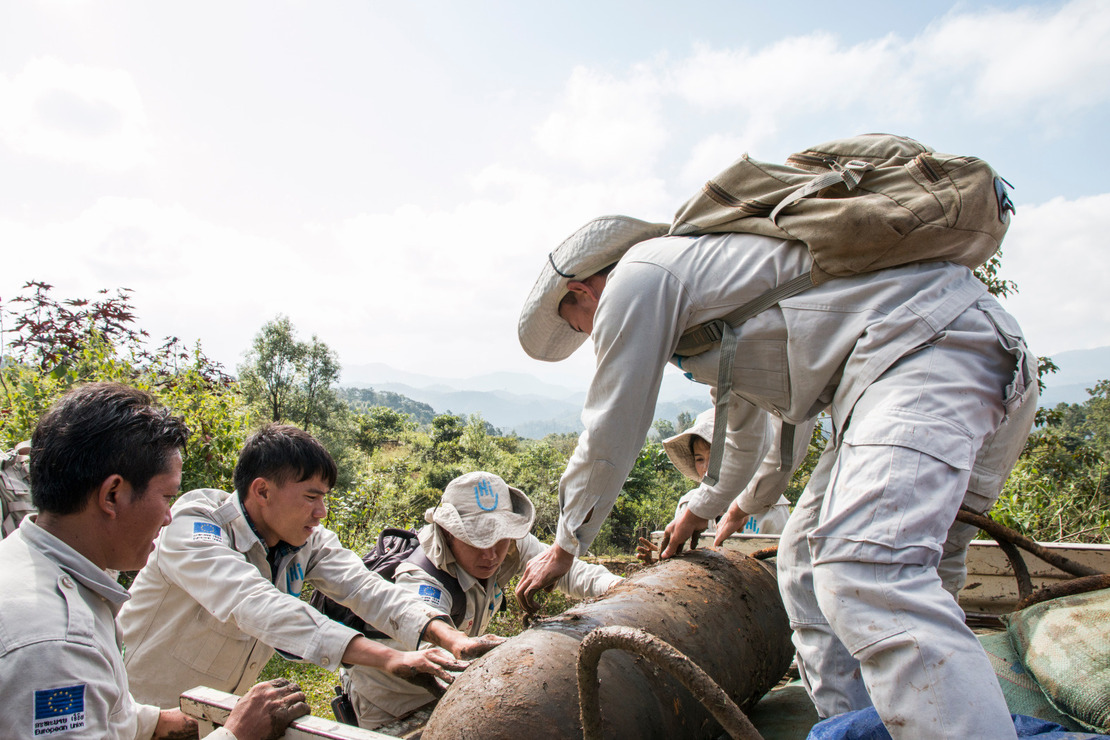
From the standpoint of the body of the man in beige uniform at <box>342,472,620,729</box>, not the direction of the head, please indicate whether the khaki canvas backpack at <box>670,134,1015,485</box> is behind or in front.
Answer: in front

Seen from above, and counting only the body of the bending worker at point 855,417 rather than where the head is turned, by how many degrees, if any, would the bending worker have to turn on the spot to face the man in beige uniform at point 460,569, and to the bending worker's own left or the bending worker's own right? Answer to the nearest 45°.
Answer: approximately 45° to the bending worker's own right

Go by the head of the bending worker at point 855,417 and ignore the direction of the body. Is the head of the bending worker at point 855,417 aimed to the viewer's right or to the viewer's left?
to the viewer's left

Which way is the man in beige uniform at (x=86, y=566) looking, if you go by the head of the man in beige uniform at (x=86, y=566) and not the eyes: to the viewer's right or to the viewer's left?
to the viewer's right

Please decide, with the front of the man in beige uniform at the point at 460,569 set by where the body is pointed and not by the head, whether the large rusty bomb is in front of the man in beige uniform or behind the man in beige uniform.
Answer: in front

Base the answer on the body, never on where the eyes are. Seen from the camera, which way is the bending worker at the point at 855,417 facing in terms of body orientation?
to the viewer's left

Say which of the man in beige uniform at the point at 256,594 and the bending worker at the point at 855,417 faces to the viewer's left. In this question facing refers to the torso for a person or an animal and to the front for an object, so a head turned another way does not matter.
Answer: the bending worker

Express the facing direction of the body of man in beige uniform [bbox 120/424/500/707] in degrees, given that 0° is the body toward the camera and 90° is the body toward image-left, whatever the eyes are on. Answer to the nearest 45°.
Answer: approximately 315°

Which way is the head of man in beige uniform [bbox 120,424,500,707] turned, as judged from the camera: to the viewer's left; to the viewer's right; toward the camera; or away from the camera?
to the viewer's right

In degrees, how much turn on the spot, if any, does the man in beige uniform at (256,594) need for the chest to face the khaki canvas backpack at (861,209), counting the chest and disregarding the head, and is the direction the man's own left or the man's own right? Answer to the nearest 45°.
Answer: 0° — they already face it
